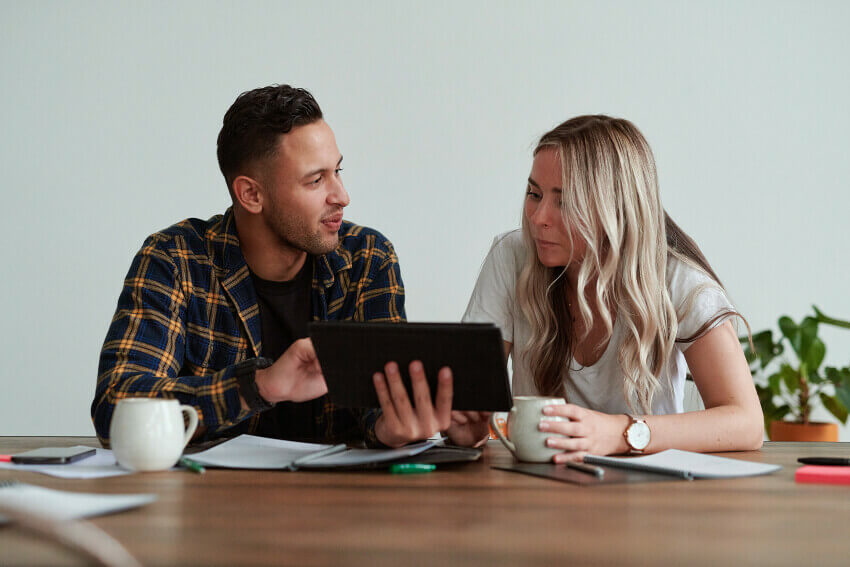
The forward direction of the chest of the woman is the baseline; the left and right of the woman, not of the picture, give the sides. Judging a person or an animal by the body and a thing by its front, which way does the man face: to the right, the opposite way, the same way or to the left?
to the left

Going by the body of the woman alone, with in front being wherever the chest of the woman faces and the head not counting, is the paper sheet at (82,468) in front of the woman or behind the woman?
in front

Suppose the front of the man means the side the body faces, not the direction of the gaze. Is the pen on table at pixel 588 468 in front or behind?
in front

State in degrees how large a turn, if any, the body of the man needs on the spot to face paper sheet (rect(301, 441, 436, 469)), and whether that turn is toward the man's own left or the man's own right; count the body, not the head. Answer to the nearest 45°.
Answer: approximately 45° to the man's own right

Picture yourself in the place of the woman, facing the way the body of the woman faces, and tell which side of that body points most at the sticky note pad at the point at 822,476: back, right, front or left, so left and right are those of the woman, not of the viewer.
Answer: left

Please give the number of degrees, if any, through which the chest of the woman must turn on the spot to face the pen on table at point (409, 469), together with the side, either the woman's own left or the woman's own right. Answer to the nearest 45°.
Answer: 0° — they already face it

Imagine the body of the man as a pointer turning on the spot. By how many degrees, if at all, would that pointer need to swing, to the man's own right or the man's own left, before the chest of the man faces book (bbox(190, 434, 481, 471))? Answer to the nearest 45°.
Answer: approximately 45° to the man's own right

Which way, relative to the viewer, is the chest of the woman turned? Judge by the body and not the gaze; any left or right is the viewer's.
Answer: facing the viewer and to the left of the viewer

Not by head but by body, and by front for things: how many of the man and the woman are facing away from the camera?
0

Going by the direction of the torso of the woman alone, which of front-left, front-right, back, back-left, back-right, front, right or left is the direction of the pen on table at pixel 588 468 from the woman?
front-left

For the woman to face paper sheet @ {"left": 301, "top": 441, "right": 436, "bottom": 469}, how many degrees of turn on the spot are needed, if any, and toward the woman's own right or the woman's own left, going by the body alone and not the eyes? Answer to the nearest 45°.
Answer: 0° — they already face it

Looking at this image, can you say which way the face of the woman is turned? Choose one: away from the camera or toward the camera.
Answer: toward the camera

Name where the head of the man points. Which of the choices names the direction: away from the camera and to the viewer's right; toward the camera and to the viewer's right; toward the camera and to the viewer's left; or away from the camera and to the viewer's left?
toward the camera and to the viewer's right

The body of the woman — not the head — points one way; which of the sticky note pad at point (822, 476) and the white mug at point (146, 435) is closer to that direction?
the white mug

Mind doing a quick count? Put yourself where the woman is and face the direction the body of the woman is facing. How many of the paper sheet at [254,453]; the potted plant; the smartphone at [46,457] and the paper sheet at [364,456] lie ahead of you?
3

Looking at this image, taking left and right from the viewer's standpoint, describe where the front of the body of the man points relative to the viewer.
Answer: facing the viewer and to the right of the viewer
